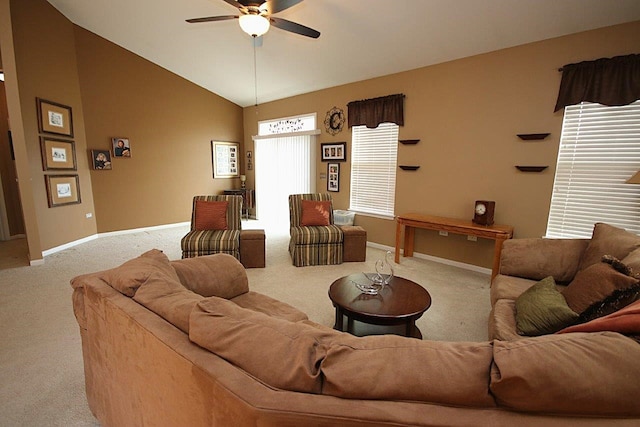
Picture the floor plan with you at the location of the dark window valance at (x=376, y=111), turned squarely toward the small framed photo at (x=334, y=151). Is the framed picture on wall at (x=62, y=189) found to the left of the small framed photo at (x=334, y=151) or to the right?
left

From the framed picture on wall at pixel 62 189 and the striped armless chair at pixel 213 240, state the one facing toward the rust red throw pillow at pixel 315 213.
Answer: the framed picture on wall

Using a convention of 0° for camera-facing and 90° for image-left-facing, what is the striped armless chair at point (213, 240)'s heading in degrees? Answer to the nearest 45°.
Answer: approximately 0°

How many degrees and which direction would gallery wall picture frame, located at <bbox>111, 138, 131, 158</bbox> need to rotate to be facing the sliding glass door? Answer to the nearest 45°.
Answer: approximately 90° to its left

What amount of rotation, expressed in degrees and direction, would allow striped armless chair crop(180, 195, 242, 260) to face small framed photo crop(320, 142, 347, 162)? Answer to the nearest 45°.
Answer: approximately 135° to its left

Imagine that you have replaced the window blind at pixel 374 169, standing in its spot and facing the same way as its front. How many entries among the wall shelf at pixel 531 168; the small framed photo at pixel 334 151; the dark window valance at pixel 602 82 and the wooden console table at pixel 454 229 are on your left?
3

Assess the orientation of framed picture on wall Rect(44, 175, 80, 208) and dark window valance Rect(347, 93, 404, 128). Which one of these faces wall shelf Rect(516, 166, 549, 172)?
the framed picture on wall

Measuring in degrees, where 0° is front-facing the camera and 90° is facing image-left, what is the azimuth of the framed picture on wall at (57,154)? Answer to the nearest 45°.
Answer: approximately 315°
